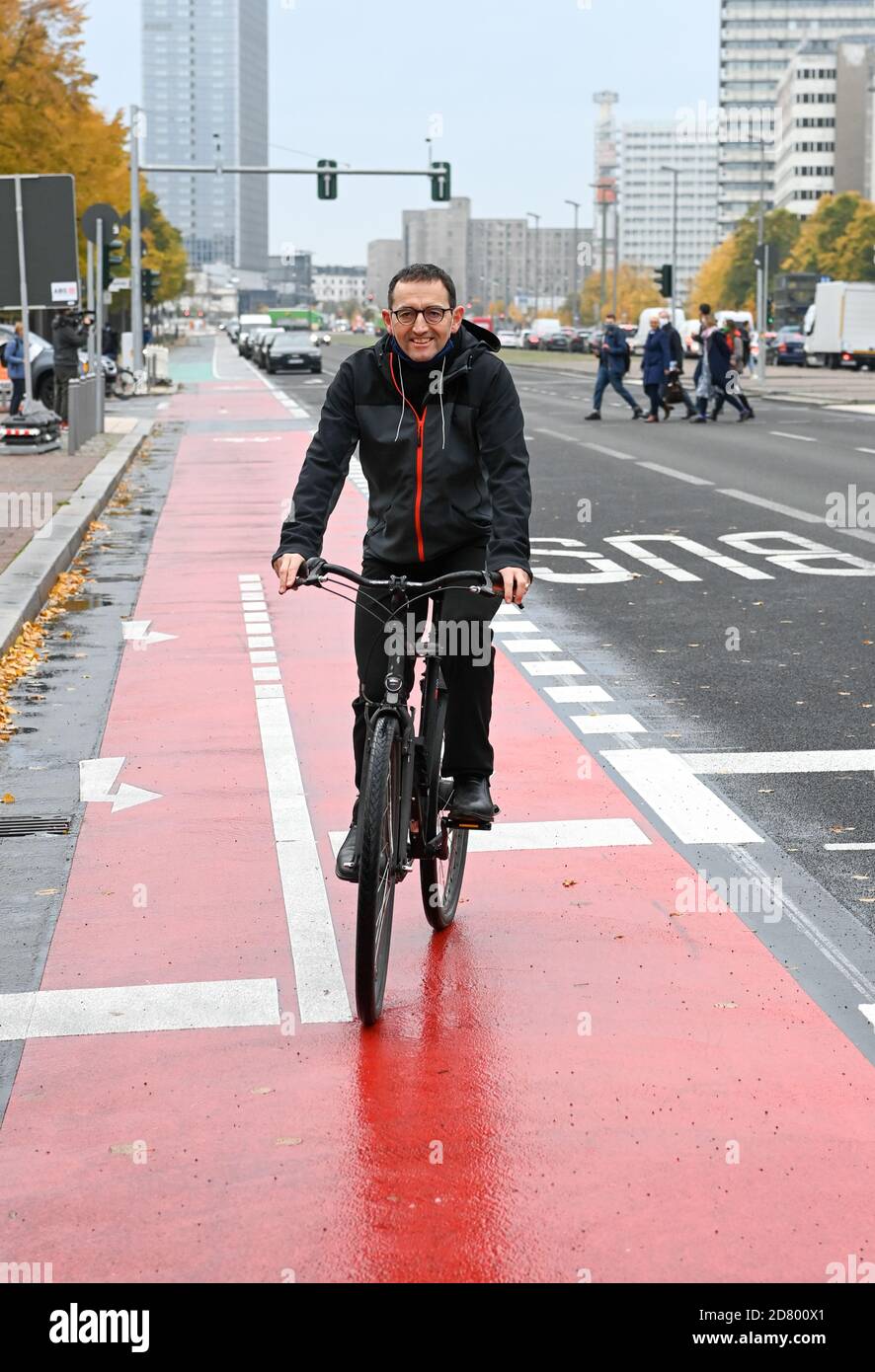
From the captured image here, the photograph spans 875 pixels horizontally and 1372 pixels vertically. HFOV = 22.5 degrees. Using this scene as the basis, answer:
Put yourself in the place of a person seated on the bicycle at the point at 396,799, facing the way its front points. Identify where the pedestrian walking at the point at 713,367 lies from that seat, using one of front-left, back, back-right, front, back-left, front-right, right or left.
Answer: back

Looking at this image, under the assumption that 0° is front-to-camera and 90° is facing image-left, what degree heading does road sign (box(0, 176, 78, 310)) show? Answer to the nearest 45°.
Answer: approximately 180°

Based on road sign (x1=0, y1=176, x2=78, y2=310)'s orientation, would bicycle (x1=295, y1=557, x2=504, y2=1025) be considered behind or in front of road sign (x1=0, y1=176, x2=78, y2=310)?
behind

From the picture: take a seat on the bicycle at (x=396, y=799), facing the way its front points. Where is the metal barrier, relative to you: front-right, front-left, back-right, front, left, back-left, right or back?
back

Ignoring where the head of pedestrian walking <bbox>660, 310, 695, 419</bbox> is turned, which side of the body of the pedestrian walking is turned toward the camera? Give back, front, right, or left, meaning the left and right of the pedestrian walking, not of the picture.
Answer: left

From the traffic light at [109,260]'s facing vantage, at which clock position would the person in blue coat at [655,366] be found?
The person in blue coat is roughly at 1 o'clock from the traffic light.

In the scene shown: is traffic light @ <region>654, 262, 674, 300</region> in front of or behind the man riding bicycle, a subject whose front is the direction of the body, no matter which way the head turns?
behind

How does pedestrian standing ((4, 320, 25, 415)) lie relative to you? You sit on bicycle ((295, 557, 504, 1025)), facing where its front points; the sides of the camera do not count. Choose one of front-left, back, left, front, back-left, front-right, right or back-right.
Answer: back
